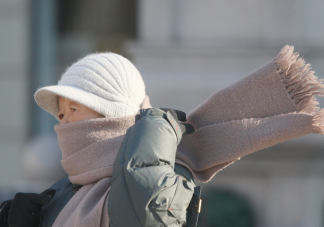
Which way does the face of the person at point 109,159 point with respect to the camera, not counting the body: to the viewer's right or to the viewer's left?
to the viewer's left

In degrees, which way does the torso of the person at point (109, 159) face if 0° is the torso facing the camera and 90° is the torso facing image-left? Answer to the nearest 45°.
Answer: approximately 45°
